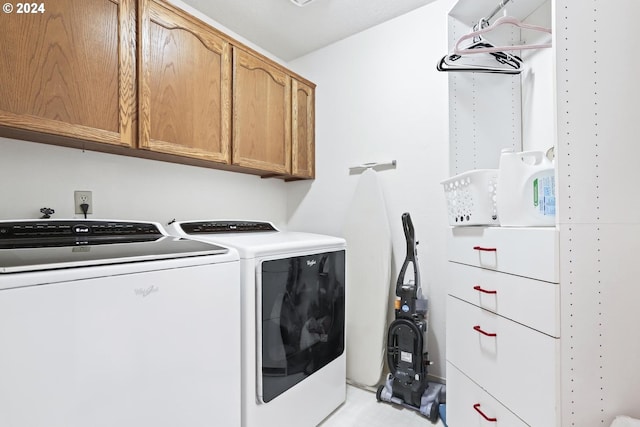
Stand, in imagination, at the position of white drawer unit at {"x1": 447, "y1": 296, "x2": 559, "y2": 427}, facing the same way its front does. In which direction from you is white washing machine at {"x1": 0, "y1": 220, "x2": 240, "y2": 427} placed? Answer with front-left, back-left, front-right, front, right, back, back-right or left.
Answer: front

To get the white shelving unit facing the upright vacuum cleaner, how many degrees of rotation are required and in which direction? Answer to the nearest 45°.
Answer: approximately 90° to its right

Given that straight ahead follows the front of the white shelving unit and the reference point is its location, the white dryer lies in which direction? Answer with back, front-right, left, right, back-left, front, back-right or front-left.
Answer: front-right

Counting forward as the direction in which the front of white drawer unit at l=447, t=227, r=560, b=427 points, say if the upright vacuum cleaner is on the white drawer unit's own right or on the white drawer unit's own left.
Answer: on the white drawer unit's own right

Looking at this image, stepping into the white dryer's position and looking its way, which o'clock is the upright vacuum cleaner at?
The upright vacuum cleaner is roughly at 10 o'clock from the white dryer.

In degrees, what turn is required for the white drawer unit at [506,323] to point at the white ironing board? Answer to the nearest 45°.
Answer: approximately 90° to its right

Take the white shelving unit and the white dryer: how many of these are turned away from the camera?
0

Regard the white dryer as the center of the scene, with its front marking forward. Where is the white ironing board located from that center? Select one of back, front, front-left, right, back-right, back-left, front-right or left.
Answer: left

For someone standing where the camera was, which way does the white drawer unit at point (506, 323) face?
facing the viewer and to the left of the viewer

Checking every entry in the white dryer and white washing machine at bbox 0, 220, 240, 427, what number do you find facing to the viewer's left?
0

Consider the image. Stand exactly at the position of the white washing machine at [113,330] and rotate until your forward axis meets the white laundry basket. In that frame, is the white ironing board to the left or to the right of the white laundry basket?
left

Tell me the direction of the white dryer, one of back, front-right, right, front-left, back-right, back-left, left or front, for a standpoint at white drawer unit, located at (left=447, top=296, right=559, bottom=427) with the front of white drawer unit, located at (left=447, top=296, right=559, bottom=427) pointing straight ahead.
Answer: front-right

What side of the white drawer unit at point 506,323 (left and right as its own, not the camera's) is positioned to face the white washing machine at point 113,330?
front

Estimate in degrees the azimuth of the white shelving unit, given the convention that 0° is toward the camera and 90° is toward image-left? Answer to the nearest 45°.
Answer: approximately 45°
